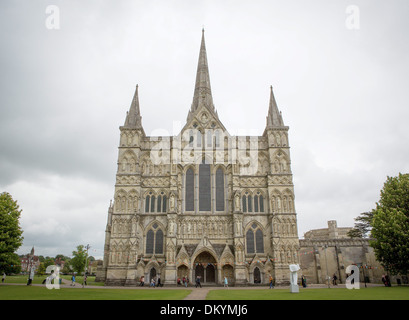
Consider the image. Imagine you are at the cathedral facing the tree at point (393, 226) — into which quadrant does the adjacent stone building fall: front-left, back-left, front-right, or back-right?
front-left

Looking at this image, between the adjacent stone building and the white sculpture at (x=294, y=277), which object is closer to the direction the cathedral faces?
the white sculpture

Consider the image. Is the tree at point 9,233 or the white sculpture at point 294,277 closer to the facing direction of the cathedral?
the white sculpture

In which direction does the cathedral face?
toward the camera

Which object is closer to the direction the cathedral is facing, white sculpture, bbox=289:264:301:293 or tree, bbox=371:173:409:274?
the white sculpture

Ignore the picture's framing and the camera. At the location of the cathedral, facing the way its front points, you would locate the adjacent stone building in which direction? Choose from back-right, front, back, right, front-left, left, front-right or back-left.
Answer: left

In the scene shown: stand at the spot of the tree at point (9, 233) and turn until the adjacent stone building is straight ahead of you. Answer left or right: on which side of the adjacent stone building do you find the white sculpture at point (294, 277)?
right

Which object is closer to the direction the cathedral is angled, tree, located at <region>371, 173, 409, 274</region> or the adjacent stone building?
the tree

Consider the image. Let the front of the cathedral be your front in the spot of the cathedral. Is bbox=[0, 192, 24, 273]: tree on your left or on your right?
on your right

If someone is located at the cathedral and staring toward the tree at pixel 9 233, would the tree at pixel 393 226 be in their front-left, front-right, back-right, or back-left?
back-left

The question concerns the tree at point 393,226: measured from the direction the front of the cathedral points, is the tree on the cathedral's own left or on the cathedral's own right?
on the cathedral's own left

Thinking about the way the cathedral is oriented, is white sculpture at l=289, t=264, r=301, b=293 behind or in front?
in front
